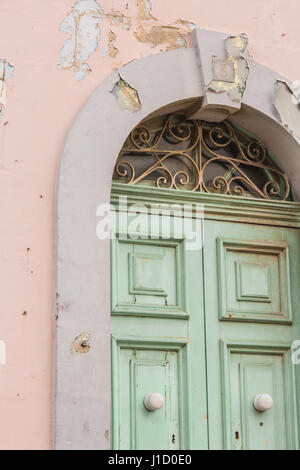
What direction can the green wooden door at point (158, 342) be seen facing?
toward the camera

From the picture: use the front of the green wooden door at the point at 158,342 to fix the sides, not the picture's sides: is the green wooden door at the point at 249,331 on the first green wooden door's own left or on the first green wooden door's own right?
on the first green wooden door's own left
